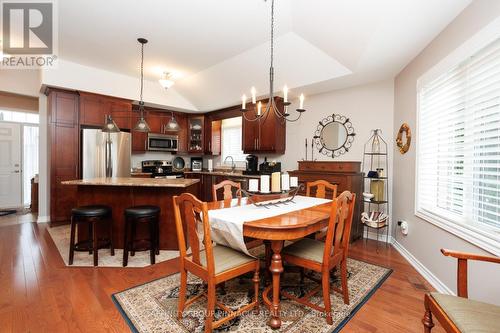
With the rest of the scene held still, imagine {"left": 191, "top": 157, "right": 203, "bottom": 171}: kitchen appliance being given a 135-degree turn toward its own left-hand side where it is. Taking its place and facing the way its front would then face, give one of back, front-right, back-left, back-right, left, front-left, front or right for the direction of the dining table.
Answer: back-right

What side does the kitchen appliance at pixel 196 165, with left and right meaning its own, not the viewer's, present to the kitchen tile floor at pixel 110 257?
front

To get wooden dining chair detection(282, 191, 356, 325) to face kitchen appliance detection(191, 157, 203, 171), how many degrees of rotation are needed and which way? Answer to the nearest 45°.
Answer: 0° — it already faces it

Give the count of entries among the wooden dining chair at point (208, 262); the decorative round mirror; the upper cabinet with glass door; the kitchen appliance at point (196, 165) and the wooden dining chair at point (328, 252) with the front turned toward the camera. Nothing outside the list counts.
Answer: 3

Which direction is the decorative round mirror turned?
toward the camera

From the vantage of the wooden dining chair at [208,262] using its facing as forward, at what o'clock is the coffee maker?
The coffee maker is roughly at 11 o'clock from the wooden dining chair.

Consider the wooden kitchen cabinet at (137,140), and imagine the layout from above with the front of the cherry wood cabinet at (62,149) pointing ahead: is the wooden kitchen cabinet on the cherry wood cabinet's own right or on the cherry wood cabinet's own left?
on the cherry wood cabinet's own left

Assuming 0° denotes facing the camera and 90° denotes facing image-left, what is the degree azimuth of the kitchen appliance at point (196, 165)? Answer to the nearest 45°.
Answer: approximately 0°

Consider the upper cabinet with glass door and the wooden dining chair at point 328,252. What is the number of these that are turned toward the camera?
1

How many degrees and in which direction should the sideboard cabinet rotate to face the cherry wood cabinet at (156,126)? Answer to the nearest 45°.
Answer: approximately 45° to its right

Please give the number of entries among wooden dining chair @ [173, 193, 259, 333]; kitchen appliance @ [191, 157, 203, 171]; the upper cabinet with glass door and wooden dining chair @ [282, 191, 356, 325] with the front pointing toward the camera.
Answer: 2

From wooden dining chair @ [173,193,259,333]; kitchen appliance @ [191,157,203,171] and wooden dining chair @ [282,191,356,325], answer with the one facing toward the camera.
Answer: the kitchen appliance

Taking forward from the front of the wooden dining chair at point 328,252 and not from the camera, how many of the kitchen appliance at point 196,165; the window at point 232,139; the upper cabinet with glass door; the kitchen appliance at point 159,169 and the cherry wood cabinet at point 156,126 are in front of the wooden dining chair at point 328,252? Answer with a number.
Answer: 5

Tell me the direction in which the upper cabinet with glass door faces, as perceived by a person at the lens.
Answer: facing the viewer
